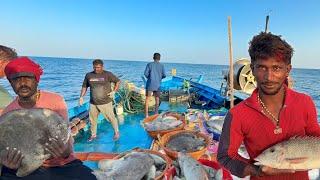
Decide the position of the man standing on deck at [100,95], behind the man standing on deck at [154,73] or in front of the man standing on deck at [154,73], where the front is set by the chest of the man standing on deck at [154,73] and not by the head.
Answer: behind

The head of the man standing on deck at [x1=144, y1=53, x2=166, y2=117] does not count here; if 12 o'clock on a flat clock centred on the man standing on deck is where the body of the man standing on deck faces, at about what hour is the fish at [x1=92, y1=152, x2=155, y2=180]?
The fish is roughly at 6 o'clock from the man standing on deck.

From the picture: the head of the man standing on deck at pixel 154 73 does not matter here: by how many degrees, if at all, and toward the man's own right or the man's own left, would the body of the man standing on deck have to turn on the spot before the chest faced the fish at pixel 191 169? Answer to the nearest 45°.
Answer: approximately 180°

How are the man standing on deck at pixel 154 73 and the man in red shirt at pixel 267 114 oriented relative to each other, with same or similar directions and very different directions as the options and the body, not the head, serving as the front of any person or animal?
very different directions

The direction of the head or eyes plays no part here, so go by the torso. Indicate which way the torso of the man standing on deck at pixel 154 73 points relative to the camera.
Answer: away from the camera

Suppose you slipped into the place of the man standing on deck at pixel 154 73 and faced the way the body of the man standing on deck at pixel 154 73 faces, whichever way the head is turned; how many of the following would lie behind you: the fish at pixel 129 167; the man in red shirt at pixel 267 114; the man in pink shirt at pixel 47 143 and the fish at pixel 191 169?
4

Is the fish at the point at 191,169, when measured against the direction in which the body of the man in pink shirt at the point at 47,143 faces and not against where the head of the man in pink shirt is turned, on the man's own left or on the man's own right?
on the man's own left

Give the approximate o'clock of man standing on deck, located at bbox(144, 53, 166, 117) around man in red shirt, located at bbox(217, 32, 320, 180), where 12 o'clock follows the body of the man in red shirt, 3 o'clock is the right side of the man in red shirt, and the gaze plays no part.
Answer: The man standing on deck is roughly at 5 o'clock from the man in red shirt.
